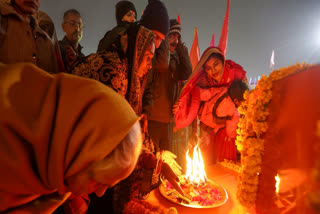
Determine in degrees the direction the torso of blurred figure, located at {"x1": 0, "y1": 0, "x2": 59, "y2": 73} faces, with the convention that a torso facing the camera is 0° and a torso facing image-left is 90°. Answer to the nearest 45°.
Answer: approximately 315°

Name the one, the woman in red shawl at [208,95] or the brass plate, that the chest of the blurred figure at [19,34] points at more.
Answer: the brass plate

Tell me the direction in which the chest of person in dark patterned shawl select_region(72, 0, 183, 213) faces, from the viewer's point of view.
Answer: to the viewer's right

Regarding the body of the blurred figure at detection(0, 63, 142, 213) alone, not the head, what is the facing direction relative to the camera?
to the viewer's right
